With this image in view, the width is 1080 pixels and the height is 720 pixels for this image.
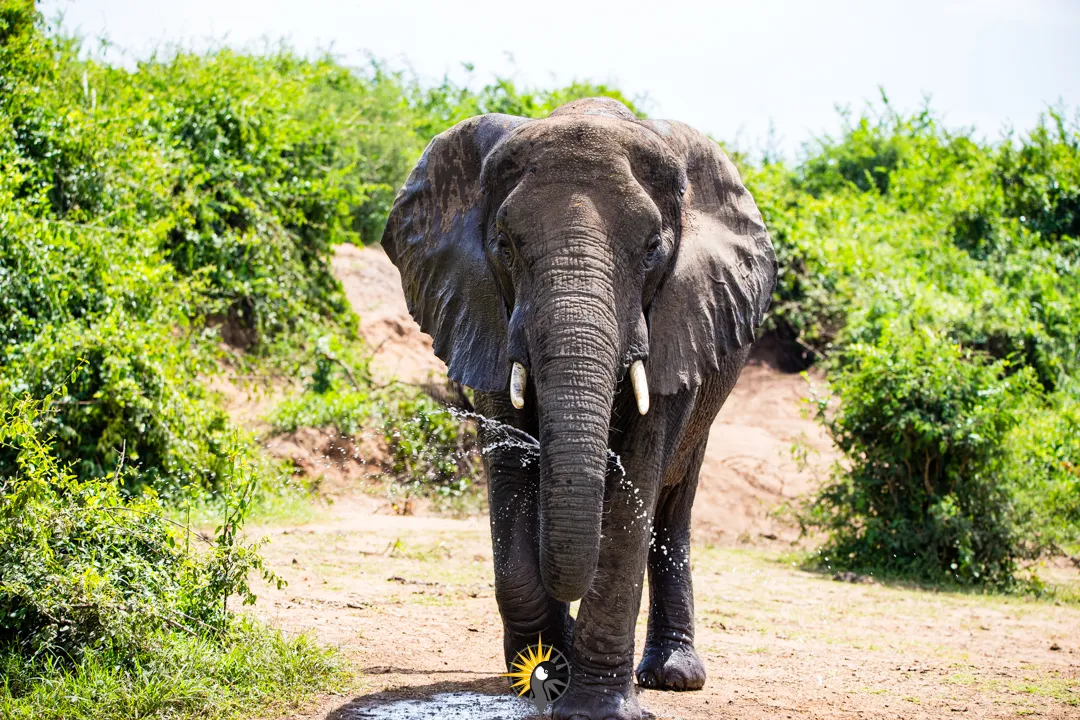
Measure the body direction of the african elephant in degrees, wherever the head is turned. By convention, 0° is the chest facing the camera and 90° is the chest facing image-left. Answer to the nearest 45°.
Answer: approximately 0°

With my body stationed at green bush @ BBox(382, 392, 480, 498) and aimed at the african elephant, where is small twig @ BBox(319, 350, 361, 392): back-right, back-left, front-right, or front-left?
back-right

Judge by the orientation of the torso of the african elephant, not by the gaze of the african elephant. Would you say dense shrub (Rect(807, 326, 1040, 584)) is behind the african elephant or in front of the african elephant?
behind

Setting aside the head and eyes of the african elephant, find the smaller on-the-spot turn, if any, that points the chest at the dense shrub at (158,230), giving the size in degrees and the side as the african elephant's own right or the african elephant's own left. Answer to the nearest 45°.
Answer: approximately 135° to the african elephant's own right

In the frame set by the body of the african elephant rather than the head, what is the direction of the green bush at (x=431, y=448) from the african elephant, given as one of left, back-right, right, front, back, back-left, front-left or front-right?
back

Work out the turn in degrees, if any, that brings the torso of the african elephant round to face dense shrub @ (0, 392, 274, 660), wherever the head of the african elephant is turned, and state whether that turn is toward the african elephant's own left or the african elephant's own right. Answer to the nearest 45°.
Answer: approximately 90° to the african elephant's own right

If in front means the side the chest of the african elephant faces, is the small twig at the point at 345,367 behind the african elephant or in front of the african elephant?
behind
